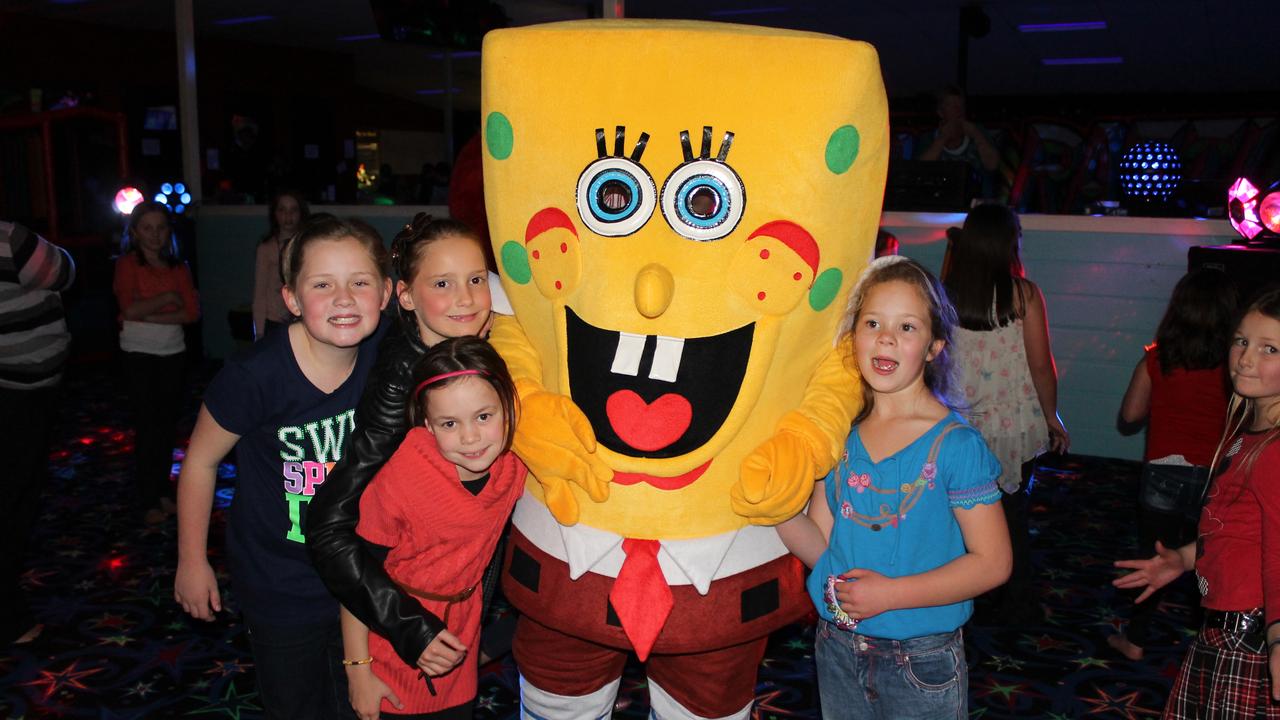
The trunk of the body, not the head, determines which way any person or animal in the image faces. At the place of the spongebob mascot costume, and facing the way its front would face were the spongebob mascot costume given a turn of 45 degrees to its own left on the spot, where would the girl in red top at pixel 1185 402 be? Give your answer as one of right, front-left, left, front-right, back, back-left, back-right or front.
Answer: left

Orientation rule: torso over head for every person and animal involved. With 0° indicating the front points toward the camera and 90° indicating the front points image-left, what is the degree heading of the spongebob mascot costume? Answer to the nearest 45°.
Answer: approximately 0°

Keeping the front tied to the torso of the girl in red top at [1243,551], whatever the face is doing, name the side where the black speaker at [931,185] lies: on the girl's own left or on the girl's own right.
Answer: on the girl's own right

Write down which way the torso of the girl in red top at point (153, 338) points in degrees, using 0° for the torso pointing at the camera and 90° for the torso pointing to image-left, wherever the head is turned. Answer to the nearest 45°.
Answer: approximately 0°

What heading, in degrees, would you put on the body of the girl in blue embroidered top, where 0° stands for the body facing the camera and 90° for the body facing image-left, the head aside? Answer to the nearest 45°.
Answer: approximately 45°

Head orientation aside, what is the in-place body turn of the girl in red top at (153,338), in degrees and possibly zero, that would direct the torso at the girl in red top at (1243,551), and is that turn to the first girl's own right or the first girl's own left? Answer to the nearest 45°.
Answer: approximately 45° to the first girl's own left

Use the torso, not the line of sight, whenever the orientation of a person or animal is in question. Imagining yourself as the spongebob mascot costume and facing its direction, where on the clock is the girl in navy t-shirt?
The girl in navy t-shirt is roughly at 3 o'clock from the spongebob mascot costume.

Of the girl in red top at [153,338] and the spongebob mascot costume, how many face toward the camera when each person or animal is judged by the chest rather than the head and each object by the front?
2

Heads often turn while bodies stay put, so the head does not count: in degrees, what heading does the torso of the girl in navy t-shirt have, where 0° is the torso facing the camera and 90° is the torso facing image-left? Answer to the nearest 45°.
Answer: approximately 315°

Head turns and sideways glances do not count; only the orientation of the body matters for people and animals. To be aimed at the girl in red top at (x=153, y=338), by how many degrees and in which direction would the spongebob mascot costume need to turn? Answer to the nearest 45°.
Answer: approximately 135° to its right

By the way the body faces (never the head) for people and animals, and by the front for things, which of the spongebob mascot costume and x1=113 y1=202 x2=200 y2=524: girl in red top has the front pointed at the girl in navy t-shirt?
the girl in red top

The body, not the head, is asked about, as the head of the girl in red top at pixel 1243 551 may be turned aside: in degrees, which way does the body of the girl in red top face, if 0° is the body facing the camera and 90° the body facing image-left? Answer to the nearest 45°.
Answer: approximately 45°
